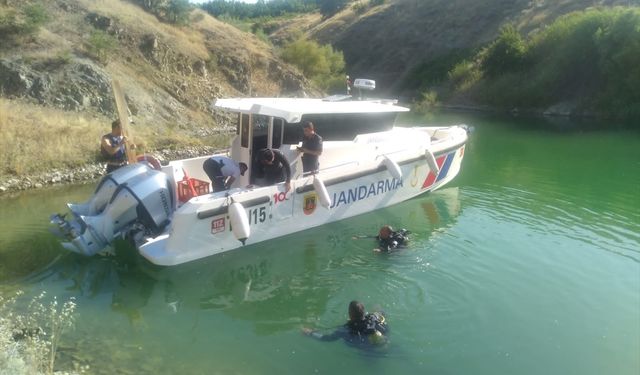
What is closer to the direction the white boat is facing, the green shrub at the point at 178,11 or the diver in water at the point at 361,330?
the green shrub

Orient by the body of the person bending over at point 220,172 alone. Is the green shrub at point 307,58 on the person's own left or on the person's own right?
on the person's own left

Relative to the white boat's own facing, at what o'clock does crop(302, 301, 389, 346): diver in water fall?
The diver in water is roughly at 4 o'clock from the white boat.

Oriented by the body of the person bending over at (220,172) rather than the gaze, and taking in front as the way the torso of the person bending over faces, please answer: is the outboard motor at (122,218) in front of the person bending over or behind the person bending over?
behind

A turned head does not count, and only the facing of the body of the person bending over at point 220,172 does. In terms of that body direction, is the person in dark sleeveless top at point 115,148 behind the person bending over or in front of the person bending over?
behind

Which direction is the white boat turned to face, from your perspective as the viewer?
facing away from the viewer and to the right of the viewer

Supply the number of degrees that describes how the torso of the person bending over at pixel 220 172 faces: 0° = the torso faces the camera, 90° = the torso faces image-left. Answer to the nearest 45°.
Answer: approximately 270°

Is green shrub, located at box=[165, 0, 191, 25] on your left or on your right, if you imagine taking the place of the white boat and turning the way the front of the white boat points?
on your left

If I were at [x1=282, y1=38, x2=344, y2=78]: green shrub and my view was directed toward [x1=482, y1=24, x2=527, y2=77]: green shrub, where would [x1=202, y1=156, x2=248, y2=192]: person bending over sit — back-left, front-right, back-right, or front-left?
back-right
